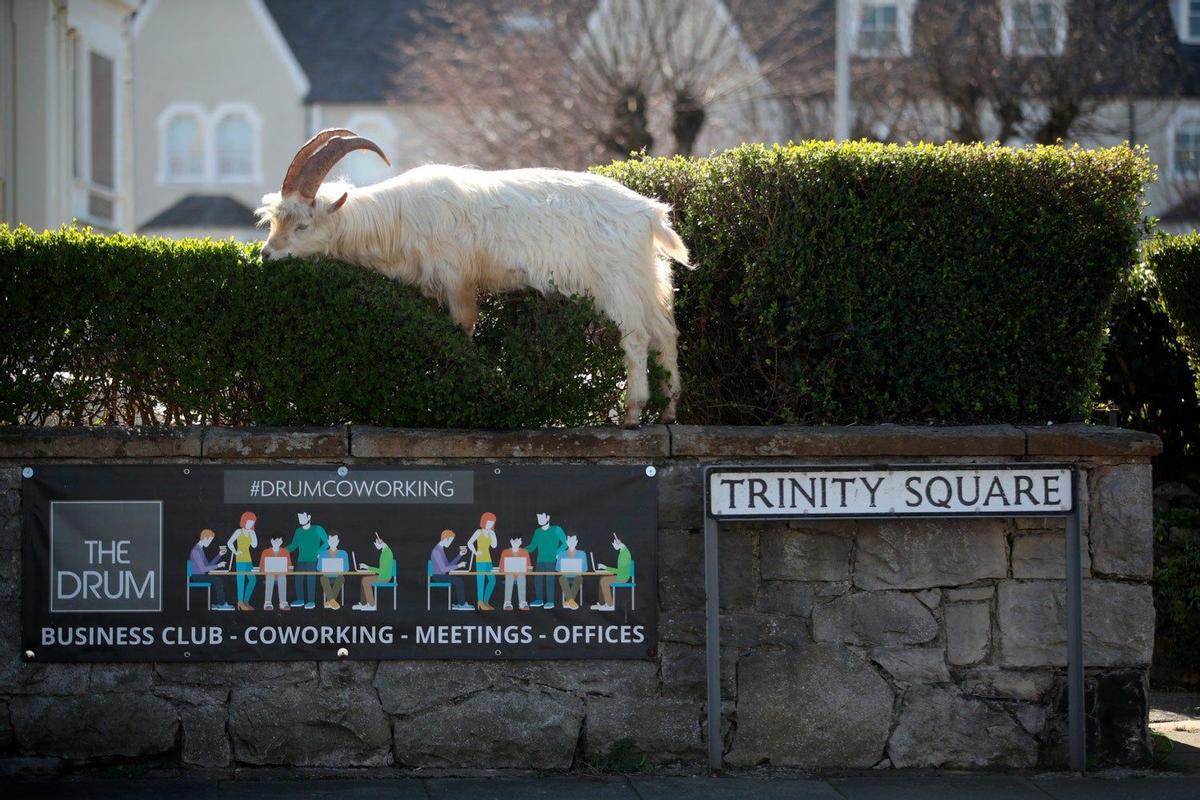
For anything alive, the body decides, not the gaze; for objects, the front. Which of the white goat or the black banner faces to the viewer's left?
the white goat

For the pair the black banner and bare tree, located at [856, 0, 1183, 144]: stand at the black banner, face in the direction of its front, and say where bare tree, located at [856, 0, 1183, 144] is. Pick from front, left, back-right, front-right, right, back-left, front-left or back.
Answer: back-left

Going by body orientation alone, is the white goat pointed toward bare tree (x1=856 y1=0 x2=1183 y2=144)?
no

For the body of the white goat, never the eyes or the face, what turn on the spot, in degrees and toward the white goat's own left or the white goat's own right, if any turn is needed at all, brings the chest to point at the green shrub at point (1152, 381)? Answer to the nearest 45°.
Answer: approximately 135° to the white goat's own right

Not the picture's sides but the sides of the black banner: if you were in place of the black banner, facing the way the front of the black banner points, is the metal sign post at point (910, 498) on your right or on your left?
on your left

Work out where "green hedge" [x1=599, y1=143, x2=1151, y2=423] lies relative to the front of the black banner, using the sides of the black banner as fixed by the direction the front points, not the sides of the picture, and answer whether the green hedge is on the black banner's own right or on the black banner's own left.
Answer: on the black banner's own left

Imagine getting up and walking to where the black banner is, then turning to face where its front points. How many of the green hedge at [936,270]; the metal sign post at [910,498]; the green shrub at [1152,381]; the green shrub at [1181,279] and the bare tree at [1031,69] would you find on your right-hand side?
0

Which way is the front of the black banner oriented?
toward the camera

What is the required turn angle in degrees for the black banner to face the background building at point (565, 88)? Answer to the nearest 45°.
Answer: approximately 180°

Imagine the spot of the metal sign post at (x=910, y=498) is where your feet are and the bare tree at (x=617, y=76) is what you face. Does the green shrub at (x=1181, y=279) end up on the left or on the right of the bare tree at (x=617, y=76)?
right

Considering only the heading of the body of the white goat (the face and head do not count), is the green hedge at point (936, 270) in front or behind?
behind

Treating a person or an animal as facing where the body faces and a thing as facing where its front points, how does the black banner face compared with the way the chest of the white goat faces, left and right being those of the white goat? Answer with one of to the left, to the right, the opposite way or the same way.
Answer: to the left

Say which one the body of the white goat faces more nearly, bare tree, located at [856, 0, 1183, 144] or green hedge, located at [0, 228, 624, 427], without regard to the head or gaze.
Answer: the green hedge

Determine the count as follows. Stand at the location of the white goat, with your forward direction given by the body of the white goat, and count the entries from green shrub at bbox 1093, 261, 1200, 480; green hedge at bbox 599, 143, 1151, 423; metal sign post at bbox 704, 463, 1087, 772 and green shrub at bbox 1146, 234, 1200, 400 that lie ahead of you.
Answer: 0

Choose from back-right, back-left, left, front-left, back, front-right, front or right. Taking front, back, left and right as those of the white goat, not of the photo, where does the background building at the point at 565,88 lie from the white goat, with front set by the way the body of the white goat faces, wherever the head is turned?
right

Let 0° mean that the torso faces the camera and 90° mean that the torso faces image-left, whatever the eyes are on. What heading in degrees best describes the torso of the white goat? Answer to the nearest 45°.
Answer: approximately 90°

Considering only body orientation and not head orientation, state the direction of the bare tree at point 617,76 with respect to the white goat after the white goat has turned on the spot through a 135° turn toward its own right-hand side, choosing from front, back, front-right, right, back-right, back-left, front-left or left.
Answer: front-left

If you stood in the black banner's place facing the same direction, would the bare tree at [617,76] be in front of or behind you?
behind
